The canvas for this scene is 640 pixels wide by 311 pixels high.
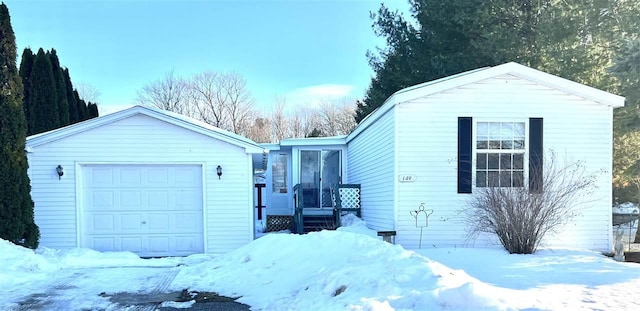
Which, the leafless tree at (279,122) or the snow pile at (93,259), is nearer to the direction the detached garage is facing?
the snow pile

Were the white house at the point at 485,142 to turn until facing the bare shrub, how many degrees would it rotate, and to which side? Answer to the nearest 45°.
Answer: approximately 45° to its left

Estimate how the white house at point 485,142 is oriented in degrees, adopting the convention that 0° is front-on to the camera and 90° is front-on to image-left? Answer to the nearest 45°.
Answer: approximately 0°

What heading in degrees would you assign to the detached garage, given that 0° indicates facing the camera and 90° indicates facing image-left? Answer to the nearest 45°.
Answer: approximately 0°

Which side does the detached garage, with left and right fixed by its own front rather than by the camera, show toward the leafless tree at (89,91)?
back

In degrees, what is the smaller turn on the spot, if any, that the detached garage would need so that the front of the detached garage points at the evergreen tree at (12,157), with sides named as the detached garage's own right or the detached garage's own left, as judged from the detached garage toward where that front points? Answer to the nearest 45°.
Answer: approximately 90° to the detached garage's own right

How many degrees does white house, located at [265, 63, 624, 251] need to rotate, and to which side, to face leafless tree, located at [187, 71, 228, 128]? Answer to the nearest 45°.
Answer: approximately 135° to its right

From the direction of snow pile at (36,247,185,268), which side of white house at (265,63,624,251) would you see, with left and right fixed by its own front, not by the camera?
right

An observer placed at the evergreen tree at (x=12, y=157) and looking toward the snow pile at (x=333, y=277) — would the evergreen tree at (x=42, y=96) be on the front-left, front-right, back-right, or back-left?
back-left

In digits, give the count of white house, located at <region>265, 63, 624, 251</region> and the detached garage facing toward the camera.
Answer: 2
